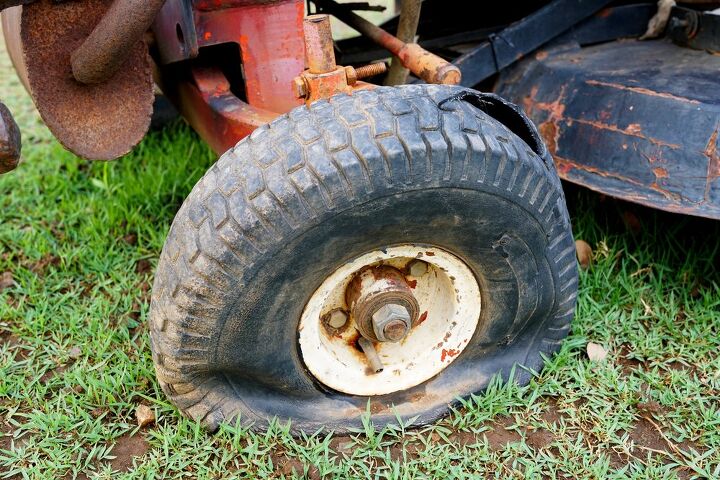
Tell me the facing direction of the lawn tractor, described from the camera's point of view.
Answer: facing the viewer and to the left of the viewer

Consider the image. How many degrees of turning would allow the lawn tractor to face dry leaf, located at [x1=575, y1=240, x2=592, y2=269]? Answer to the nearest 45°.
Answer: approximately 180°
